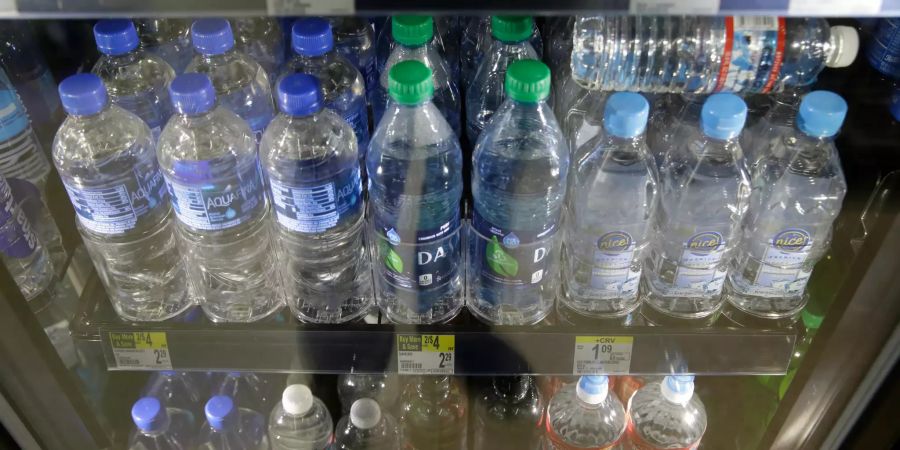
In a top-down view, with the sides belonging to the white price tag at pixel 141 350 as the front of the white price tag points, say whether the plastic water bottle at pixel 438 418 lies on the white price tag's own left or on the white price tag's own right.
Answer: on the white price tag's own left

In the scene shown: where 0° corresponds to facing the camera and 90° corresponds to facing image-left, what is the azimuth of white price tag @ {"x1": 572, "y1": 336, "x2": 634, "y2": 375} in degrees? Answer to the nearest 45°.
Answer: approximately 0°

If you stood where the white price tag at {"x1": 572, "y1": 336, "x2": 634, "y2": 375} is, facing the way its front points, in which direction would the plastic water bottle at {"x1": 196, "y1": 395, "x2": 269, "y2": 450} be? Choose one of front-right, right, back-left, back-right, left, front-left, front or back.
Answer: right

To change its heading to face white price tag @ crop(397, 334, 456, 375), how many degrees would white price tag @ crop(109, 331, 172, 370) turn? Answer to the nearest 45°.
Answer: approximately 45° to its left

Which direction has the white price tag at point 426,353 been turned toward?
toward the camera

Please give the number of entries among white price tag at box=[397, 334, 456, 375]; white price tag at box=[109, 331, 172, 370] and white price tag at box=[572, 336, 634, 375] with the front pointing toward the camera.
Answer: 3

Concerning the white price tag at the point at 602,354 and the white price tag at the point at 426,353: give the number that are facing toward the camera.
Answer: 2

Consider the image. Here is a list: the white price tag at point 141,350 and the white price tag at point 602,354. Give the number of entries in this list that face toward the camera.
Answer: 2
